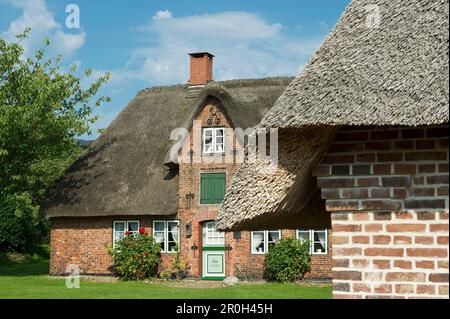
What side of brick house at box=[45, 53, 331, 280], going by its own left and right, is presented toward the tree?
right

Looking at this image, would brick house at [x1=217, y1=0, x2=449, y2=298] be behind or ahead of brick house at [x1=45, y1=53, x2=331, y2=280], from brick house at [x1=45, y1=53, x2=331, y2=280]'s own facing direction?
ahead

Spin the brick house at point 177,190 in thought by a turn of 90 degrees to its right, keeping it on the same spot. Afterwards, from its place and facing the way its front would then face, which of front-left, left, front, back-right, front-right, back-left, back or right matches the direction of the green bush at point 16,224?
front-right

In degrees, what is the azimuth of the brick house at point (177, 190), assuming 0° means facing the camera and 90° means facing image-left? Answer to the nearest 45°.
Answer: approximately 0°

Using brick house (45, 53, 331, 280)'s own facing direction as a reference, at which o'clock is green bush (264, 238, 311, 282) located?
The green bush is roughly at 10 o'clock from the brick house.
